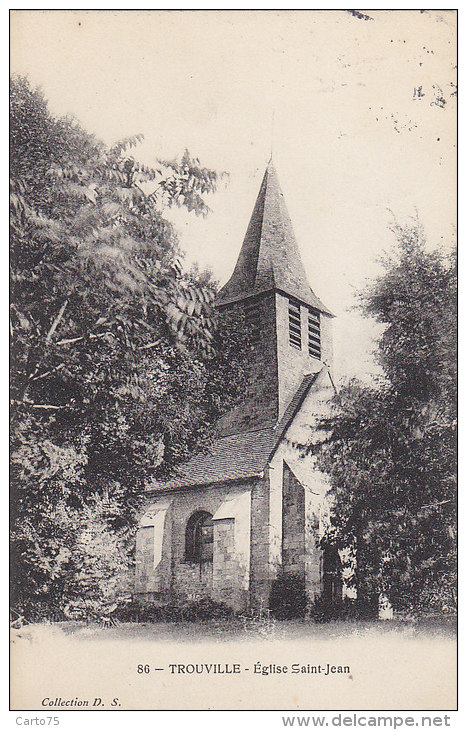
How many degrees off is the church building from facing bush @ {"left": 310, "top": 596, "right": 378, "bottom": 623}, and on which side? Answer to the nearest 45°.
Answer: approximately 45° to its right

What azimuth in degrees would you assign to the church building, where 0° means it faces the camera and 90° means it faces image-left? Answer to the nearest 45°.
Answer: approximately 315°

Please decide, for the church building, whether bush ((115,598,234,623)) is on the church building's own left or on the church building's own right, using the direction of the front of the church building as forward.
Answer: on the church building's own right

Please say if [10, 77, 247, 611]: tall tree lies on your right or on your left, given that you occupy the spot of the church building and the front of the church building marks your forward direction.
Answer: on your right
